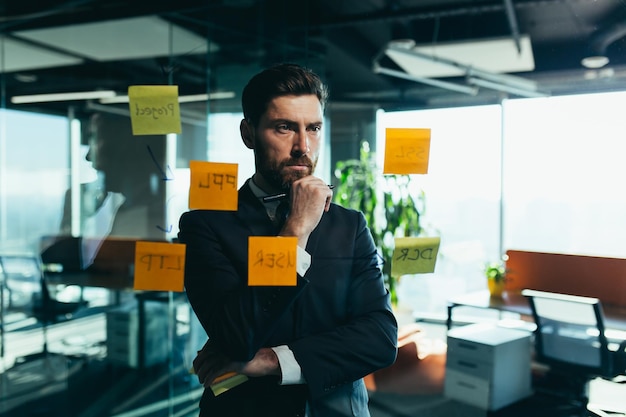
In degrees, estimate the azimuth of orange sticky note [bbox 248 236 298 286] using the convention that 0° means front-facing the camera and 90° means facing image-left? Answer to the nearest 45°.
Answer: approximately 180°

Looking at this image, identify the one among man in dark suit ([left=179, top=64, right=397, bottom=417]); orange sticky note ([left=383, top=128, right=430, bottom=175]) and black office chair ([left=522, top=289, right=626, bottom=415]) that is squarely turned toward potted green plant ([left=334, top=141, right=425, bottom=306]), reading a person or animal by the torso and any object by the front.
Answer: the orange sticky note

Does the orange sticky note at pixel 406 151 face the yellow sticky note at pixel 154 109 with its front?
no

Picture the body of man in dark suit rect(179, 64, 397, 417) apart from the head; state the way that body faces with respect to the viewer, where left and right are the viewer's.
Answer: facing the viewer

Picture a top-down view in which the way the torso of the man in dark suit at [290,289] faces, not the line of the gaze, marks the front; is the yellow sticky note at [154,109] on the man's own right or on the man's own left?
on the man's own right

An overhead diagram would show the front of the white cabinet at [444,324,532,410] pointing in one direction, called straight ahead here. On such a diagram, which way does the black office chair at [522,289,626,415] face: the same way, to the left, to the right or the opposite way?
the opposite way

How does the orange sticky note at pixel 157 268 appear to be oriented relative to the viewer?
away from the camera

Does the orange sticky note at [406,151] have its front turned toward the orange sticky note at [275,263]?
no

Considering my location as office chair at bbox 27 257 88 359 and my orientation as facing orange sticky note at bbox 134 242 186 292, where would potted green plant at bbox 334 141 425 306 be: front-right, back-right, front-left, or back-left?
front-left

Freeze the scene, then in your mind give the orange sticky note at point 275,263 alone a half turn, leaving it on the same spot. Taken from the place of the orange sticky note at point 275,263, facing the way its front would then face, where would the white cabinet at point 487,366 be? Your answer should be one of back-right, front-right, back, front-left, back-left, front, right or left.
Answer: back-left

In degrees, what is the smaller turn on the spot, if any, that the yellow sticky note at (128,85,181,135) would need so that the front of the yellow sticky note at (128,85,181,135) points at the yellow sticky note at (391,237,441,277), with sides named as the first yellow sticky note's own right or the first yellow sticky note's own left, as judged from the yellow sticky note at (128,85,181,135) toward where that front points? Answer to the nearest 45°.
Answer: approximately 90° to the first yellow sticky note's own right

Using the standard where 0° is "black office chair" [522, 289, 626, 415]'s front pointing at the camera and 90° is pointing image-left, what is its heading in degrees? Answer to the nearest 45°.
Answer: approximately 225°

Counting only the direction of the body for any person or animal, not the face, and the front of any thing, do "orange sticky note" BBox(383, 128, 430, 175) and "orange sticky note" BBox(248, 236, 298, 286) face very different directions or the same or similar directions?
same or similar directions
